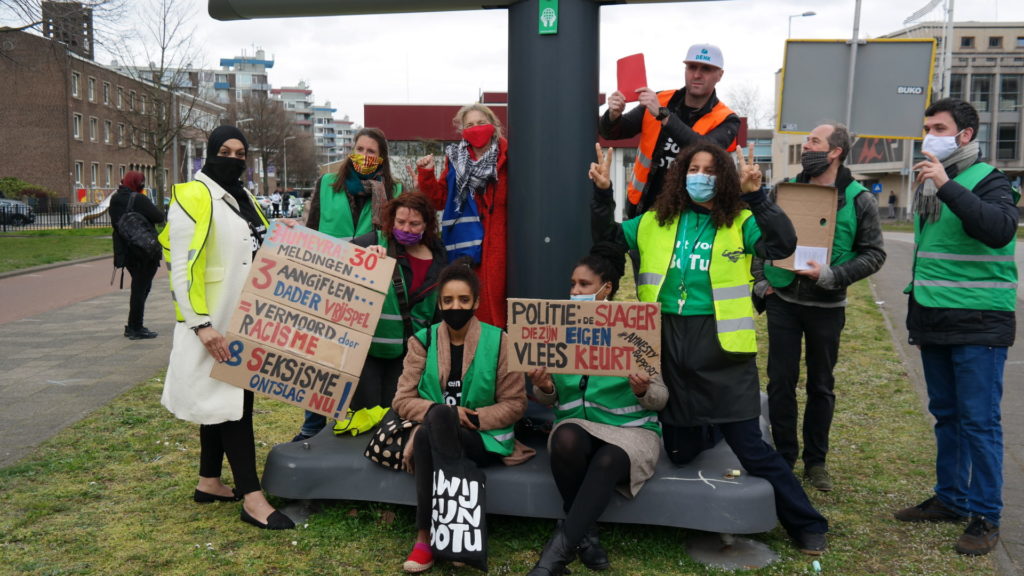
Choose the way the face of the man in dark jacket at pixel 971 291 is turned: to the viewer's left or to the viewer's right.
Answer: to the viewer's left

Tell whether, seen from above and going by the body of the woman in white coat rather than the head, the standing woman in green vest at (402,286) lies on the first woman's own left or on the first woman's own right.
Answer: on the first woman's own left

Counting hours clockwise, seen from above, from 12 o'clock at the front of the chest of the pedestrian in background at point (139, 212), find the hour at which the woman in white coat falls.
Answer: The woman in white coat is roughly at 3 o'clock from the pedestrian in background.

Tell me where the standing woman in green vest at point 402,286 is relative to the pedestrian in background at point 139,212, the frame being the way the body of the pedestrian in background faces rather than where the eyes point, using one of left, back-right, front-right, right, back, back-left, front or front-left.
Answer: right

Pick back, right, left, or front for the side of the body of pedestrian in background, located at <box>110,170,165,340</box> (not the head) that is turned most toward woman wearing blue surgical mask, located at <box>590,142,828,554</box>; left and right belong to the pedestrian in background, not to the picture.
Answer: right

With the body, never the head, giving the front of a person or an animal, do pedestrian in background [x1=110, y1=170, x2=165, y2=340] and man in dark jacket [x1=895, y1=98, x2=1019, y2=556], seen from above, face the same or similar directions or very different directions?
very different directions

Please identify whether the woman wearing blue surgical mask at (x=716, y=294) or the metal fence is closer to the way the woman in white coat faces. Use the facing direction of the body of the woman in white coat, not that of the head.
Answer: the woman wearing blue surgical mask
